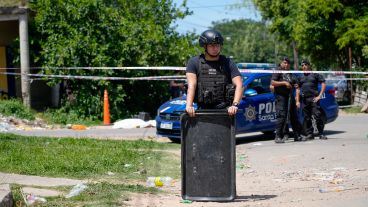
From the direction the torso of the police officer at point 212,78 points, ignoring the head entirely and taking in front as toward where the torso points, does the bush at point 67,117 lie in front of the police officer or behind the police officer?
behind

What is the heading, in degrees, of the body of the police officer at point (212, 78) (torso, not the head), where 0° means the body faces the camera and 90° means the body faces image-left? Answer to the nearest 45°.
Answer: approximately 0°

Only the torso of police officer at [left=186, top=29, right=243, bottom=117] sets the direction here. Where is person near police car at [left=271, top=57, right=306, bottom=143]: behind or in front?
behind

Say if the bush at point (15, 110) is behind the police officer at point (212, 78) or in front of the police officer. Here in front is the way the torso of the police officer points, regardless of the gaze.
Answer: behind

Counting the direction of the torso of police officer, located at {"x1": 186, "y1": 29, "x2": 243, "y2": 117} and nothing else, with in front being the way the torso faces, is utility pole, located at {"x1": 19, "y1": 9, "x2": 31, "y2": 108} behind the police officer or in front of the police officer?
behind
